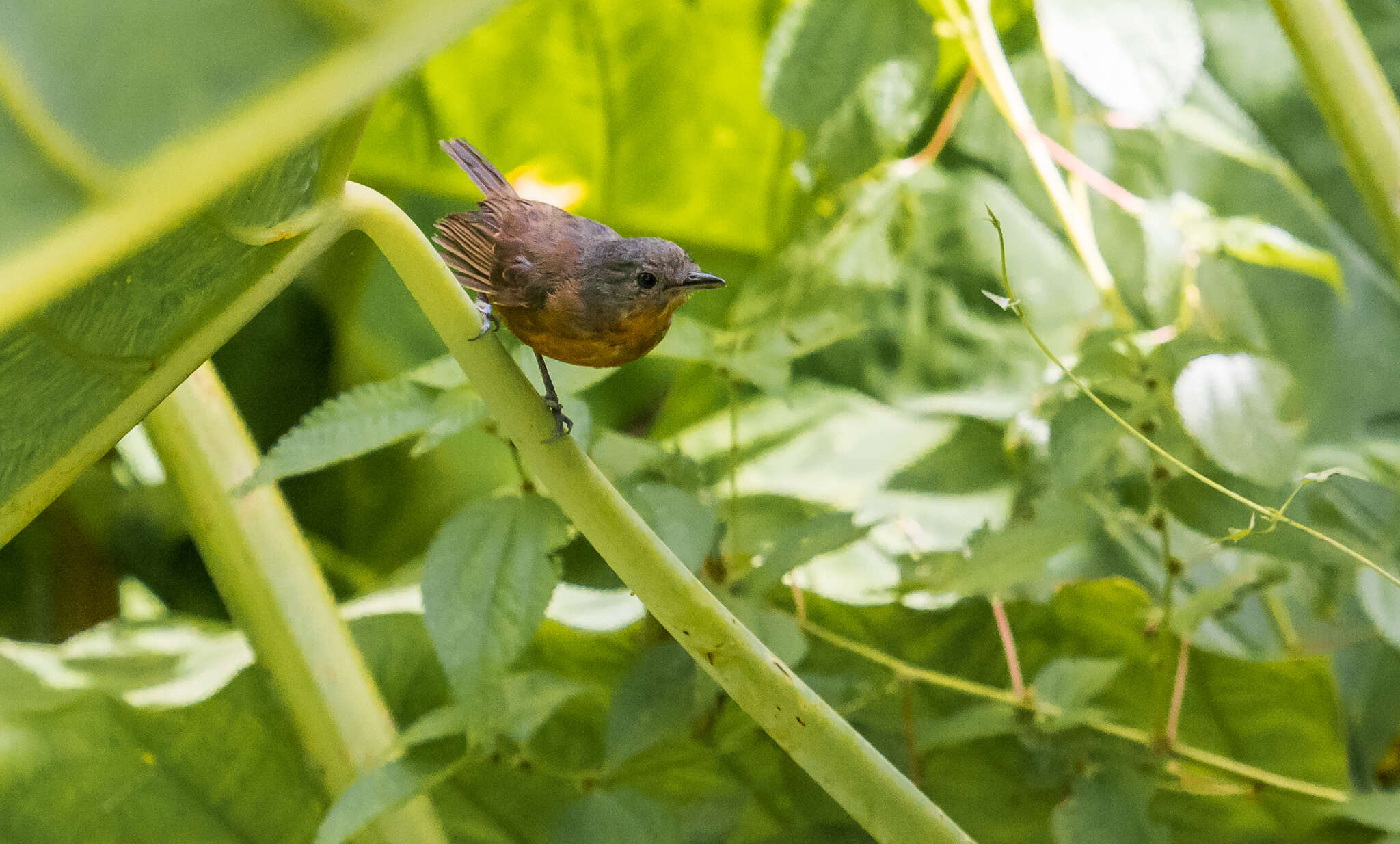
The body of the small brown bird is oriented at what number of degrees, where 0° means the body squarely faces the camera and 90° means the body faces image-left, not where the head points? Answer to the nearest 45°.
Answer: approximately 270°

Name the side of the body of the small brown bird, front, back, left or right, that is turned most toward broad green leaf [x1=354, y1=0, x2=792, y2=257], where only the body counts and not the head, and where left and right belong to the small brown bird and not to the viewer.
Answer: left
